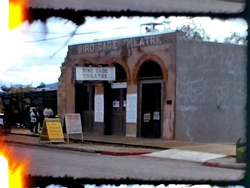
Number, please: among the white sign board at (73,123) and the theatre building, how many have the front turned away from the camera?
0

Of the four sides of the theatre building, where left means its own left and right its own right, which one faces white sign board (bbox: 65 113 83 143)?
front

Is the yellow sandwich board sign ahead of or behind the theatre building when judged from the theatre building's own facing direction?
ahead

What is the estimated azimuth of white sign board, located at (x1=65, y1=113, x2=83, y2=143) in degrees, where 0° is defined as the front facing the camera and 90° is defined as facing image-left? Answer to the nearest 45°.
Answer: approximately 0°

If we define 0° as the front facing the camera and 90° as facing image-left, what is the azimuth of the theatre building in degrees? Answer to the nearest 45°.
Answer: approximately 45°

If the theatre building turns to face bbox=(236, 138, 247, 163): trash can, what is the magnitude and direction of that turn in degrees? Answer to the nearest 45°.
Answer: approximately 45° to its left
